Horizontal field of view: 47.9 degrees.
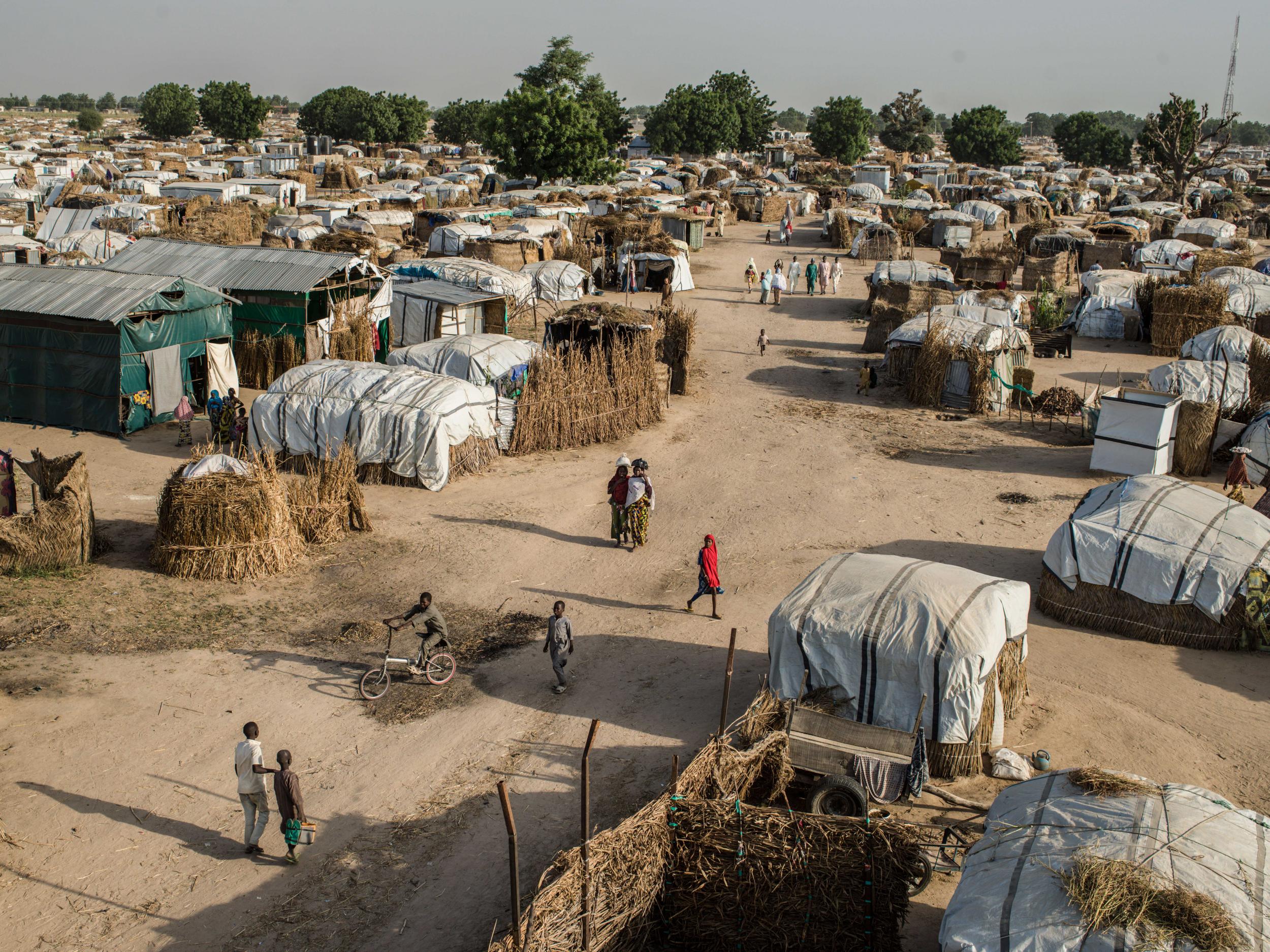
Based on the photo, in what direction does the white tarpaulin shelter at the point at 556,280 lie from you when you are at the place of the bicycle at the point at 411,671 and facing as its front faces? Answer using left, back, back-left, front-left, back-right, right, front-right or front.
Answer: back-right

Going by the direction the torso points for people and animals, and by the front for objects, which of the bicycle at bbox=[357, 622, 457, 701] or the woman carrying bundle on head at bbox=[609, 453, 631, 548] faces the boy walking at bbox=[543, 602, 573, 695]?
the woman carrying bundle on head

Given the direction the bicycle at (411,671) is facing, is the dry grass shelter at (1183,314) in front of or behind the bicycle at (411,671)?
behind

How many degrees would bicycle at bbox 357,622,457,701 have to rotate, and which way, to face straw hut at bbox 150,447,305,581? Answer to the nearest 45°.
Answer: approximately 90° to its right

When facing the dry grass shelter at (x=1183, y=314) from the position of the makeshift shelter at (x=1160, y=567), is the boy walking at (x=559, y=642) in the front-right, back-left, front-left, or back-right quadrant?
back-left

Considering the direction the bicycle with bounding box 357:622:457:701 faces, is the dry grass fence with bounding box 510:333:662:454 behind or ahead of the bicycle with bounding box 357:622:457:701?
behind

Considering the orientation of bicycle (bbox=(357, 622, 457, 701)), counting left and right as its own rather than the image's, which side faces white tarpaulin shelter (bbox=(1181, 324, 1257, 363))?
back

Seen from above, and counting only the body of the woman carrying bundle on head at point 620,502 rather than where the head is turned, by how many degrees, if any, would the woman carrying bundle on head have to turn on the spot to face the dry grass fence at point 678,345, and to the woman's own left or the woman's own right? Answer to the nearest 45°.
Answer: approximately 180°

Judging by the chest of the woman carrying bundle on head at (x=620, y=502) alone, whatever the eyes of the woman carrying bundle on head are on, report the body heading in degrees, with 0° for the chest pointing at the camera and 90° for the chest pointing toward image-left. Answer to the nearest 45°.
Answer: approximately 0°

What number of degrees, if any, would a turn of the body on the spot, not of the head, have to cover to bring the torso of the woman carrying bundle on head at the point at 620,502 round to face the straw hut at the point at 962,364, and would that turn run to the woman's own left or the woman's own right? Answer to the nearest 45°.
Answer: approximately 135° to the woman's own left
